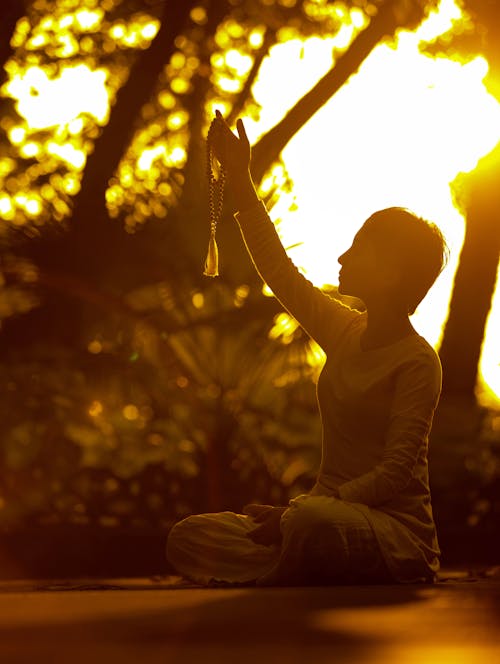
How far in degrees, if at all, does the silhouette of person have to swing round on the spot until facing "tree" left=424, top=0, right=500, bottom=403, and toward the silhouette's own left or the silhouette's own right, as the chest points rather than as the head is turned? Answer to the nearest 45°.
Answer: approximately 135° to the silhouette's own right

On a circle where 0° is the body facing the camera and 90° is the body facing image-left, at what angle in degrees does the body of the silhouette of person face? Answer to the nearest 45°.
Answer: approximately 45°

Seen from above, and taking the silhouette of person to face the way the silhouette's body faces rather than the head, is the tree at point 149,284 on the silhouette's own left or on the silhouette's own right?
on the silhouette's own right
